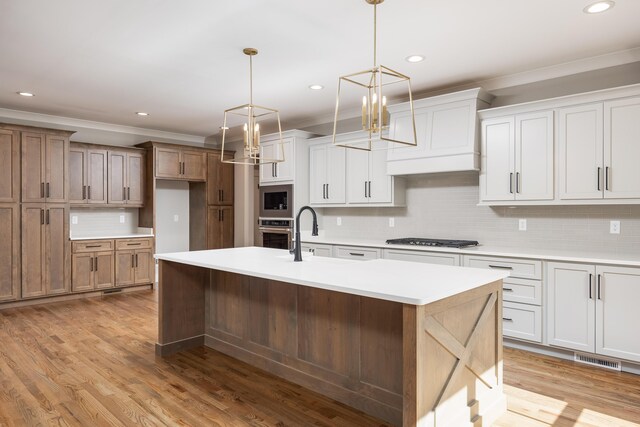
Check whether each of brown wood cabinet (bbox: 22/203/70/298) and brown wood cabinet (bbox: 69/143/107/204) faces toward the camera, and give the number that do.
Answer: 2

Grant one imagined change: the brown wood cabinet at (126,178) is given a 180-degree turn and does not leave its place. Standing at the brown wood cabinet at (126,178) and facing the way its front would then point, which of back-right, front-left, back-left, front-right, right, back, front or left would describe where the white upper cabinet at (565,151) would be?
back-right

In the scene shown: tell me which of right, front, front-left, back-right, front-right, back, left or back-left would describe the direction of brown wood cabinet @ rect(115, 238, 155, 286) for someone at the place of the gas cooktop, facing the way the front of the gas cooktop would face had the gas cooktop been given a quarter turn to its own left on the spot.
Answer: back-right

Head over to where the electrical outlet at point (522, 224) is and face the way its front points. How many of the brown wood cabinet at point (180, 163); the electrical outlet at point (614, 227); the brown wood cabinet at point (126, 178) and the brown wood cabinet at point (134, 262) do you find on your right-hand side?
3

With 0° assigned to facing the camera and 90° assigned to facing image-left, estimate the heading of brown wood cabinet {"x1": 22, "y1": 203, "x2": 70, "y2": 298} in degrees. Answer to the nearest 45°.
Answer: approximately 0°

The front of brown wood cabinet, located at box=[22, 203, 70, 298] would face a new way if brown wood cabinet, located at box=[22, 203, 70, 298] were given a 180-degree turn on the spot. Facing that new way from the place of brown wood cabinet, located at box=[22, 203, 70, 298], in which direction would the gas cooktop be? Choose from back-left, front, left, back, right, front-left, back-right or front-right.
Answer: back-right

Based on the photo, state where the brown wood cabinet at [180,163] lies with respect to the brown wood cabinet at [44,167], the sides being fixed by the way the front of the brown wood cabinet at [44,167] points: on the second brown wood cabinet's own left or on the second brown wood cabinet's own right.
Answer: on the second brown wood cabinet's own left

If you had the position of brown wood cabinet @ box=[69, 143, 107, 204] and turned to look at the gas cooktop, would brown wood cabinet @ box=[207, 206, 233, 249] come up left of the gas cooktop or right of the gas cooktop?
left
